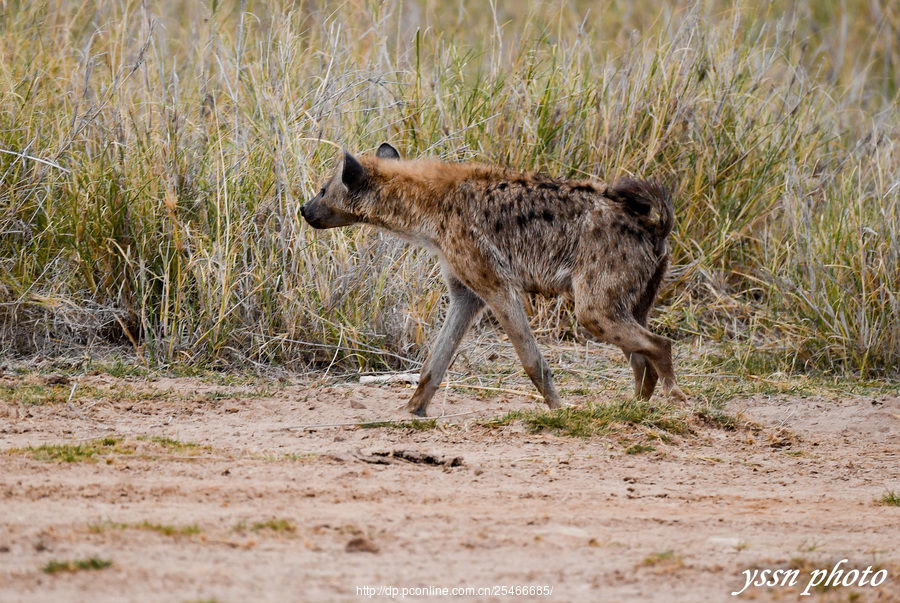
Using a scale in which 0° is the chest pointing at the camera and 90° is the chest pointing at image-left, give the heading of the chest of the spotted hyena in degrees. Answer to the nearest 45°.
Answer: approximately 90°
